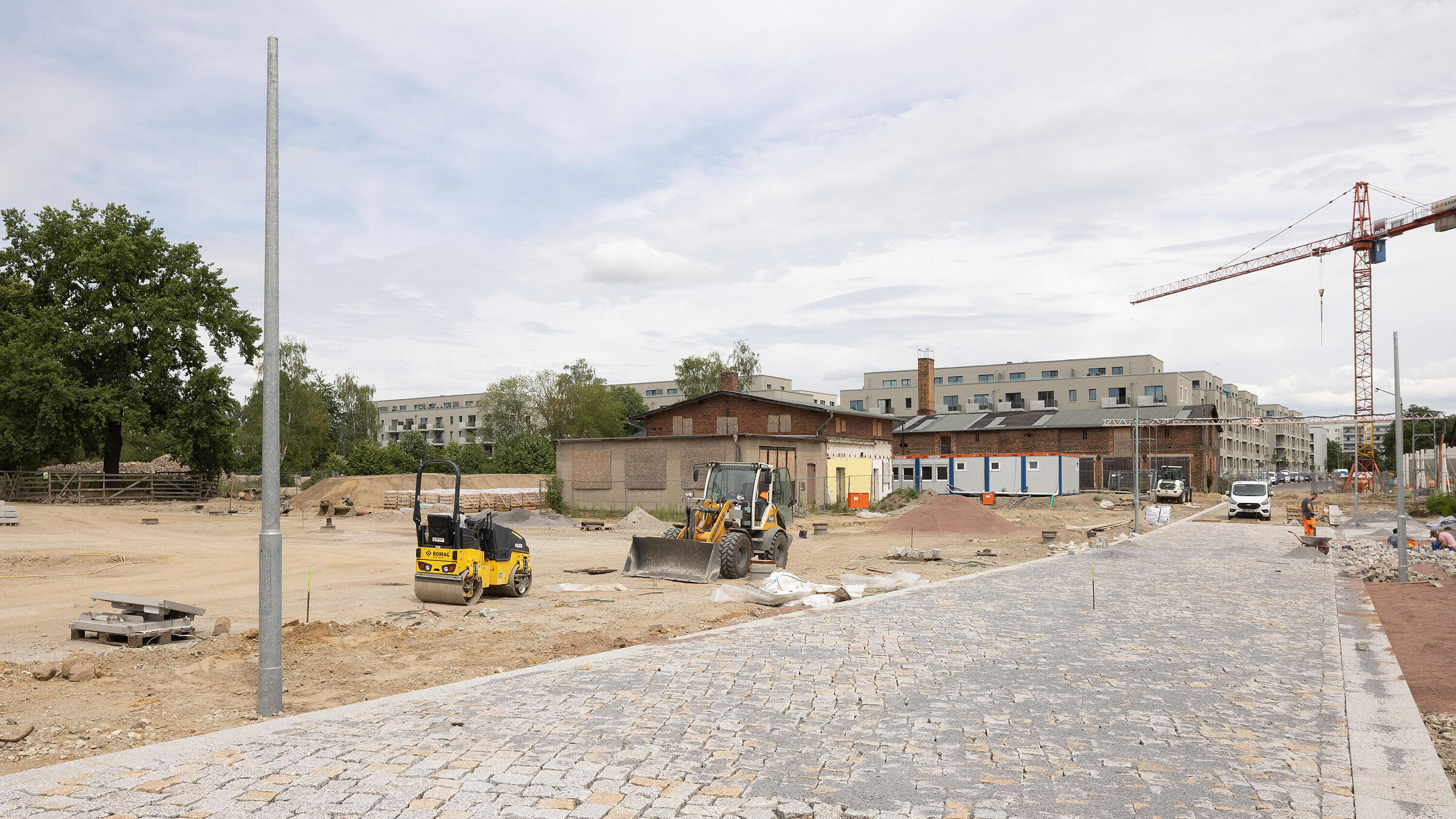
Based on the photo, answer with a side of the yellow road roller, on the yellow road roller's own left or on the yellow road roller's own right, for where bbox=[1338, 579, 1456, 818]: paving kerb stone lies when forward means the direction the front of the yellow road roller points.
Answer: on the yellow road roller's own right

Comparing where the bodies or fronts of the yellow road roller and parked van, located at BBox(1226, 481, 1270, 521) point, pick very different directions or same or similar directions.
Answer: very different directions

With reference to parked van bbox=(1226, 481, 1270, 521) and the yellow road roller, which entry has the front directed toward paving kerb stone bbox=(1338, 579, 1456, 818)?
the parked van

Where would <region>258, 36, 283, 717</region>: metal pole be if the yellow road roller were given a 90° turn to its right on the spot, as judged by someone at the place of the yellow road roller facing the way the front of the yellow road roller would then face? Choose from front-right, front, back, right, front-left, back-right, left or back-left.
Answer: front-right

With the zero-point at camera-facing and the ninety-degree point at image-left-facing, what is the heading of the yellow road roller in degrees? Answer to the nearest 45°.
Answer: approximately 225°

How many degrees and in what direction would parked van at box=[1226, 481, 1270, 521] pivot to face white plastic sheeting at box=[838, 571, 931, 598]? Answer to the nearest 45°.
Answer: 0° — it already faces it

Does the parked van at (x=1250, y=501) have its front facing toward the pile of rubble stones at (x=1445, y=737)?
yes

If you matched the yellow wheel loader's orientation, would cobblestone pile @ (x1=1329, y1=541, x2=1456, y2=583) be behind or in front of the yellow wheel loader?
behind

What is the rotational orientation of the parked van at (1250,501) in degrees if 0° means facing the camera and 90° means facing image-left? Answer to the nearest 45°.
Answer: approximately 0°

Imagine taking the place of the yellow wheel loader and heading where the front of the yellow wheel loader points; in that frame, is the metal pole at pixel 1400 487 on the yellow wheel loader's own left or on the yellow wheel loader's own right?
on the yellow wheel loader's own left

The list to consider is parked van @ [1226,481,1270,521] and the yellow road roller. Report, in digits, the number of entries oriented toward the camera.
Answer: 1

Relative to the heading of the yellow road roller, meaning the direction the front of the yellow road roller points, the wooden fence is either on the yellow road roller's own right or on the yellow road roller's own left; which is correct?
on the yellow road roller's own left
